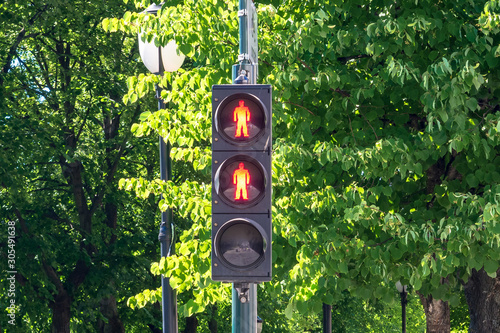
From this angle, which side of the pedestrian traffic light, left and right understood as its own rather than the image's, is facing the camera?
front

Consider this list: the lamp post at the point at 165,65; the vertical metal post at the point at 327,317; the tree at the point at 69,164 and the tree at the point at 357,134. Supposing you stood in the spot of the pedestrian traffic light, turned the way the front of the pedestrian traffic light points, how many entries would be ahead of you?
0

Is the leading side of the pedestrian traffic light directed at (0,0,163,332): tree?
no

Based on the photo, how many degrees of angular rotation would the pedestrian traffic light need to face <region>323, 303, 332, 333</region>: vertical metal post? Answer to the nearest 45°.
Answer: approximately 180°

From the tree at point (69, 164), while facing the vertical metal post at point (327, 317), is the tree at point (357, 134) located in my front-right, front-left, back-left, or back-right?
front-right

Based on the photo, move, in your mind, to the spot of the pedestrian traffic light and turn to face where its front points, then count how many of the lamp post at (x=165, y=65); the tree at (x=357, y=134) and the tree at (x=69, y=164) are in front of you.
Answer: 0

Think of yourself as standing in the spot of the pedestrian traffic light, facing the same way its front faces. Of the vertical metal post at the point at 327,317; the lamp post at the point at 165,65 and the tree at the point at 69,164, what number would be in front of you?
0

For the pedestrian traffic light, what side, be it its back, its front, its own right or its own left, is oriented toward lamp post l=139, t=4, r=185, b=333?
back

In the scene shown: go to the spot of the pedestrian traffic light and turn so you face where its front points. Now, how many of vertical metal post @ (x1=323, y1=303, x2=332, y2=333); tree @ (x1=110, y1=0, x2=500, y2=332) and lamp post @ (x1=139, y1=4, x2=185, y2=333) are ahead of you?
0

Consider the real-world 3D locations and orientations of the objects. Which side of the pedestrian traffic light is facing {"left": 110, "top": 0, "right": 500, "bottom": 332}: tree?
back
